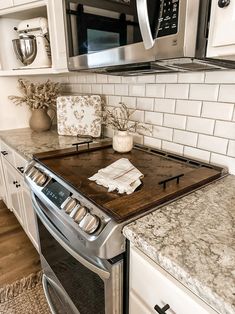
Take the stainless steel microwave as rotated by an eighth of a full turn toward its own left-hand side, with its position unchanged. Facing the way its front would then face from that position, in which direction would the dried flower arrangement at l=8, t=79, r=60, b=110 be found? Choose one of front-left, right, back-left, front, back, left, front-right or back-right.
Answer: back-right

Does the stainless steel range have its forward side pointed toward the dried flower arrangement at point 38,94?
no

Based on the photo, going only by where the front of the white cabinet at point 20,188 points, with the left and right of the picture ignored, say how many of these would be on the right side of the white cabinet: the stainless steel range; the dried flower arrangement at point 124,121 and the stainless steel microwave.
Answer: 0

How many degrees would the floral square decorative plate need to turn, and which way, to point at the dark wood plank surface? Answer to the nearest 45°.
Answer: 0° — it already faces it

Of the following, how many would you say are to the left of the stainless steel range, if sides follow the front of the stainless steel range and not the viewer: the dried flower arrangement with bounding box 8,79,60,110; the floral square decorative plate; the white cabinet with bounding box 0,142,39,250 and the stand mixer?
0

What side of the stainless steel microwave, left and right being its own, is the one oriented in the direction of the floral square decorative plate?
right

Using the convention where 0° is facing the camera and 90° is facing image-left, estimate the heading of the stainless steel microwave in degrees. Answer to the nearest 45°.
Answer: approximately 45°

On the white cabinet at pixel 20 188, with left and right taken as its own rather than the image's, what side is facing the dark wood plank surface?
left

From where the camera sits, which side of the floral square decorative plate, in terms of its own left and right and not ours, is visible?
front

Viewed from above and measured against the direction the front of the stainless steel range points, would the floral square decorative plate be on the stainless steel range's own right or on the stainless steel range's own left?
on the stainless steel range's own right

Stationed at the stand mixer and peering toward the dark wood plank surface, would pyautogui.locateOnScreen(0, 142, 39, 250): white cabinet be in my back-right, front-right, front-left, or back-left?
front-right

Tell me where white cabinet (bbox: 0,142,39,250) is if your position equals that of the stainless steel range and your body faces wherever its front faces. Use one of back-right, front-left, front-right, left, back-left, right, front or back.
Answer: right

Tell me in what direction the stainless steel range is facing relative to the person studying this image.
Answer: facing the viewer and to the left of the viewer
